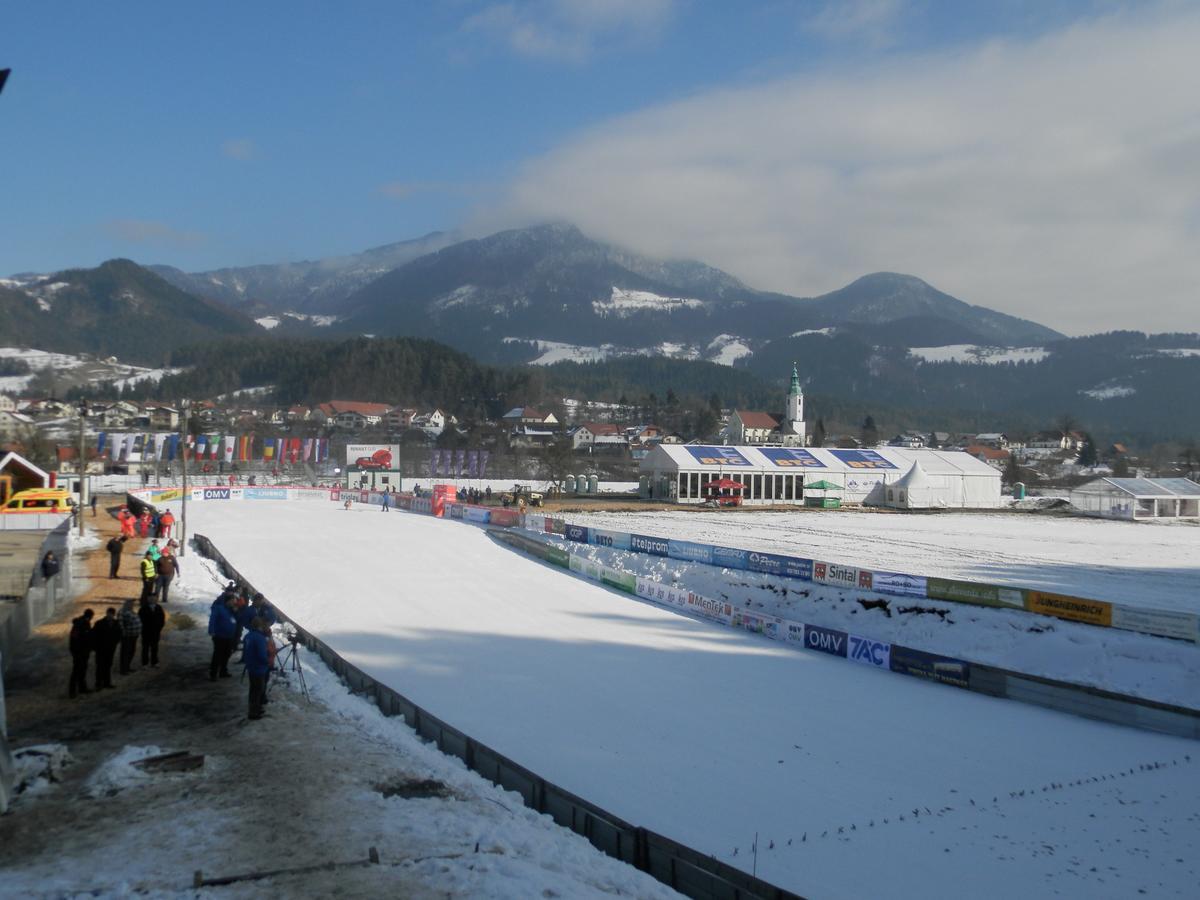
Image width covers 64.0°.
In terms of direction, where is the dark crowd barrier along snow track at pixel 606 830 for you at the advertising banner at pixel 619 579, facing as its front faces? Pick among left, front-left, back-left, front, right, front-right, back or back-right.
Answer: front-left

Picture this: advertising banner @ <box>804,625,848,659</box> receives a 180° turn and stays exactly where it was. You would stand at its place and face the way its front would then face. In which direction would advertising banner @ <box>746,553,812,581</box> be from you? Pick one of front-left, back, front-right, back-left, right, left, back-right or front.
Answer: front-left

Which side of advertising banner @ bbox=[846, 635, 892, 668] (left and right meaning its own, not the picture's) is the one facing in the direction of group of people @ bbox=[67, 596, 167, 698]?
front

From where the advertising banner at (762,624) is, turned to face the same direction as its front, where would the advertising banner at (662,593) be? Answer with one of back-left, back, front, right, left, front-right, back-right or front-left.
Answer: right

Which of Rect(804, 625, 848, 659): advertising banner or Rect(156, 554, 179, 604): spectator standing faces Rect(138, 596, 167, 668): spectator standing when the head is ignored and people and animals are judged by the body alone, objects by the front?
the advertising banner

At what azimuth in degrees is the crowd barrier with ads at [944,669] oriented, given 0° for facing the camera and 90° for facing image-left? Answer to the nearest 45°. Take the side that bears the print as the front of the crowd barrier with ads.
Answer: approximately 45°

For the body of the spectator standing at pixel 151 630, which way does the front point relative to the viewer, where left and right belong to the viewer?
facing away from the viewer

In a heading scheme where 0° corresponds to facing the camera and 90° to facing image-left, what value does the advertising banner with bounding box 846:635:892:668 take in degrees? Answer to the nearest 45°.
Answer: approximately 45°

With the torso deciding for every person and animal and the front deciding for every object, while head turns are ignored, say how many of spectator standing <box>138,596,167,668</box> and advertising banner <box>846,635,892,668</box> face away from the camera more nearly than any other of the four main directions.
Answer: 1

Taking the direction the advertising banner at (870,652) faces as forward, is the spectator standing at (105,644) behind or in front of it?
in front

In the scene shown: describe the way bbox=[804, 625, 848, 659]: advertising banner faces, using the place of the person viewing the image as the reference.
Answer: facing the viewer and to the left of the viewer

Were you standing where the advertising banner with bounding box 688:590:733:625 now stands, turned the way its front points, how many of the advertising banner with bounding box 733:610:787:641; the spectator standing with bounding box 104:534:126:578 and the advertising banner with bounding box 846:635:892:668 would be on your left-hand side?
2

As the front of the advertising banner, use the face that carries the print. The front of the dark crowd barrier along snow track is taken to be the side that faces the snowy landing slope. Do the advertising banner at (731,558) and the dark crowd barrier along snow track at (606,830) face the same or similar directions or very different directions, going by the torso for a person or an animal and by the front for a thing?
very different directions

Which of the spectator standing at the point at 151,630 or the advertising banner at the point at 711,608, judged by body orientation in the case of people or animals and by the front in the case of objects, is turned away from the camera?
the spectator standing

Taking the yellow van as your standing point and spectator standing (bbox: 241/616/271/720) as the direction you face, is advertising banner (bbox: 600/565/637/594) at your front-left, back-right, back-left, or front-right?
front-left

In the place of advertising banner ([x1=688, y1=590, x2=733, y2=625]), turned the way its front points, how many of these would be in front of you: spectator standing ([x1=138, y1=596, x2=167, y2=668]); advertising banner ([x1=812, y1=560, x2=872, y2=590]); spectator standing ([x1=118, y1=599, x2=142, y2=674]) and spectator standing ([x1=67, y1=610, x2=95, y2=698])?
3
